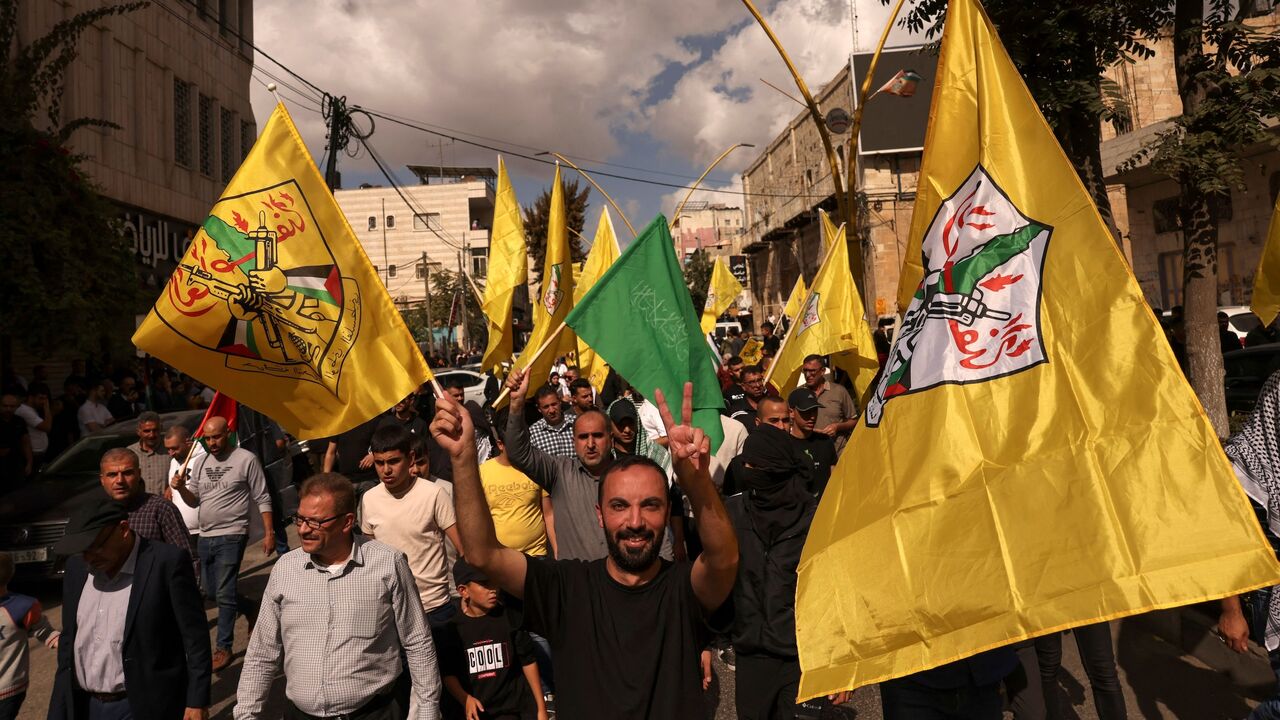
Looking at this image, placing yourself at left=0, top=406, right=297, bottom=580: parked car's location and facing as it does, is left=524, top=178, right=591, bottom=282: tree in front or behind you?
behind

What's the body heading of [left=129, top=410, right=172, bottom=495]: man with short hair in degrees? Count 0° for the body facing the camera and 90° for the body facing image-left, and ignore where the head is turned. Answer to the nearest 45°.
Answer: approximately 0°

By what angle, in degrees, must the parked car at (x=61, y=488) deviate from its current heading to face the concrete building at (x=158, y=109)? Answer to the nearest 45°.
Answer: approximately 135° to its right

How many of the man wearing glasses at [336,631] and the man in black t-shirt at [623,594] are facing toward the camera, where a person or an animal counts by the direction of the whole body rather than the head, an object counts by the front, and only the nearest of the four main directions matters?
2

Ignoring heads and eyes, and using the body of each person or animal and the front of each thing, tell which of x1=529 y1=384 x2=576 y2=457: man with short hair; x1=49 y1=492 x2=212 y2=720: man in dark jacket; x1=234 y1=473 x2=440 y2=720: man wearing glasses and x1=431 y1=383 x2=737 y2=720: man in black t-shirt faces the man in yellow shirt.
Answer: the man with short hair

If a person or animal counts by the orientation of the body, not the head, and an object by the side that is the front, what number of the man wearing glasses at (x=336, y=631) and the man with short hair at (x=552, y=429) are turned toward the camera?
2

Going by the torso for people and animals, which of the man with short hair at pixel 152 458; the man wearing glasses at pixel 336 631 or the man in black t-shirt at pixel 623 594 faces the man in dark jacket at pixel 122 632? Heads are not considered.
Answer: the man with short hair

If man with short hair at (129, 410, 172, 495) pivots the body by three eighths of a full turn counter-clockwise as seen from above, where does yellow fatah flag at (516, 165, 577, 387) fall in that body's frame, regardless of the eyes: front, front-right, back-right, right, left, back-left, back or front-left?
front-right
